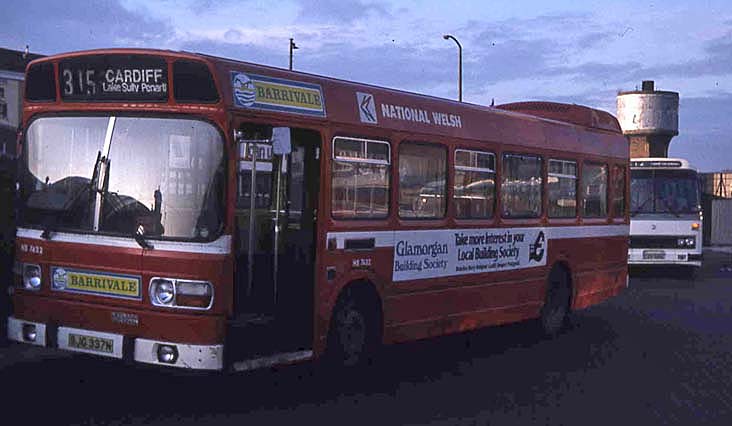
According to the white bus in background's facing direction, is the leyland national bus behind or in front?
in front

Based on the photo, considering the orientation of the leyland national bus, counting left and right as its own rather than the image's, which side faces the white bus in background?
back

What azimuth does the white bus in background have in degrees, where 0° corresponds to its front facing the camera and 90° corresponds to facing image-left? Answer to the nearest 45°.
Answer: approximately 0°

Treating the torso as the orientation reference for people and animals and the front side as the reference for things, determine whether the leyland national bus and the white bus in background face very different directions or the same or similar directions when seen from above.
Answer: same or similar directions

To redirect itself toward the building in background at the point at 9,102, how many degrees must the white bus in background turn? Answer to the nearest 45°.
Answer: approximately 45° to its right

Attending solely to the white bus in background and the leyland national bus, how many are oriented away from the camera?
0

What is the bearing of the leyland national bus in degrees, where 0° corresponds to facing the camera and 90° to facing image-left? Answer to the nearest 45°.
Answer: approximately 45°
